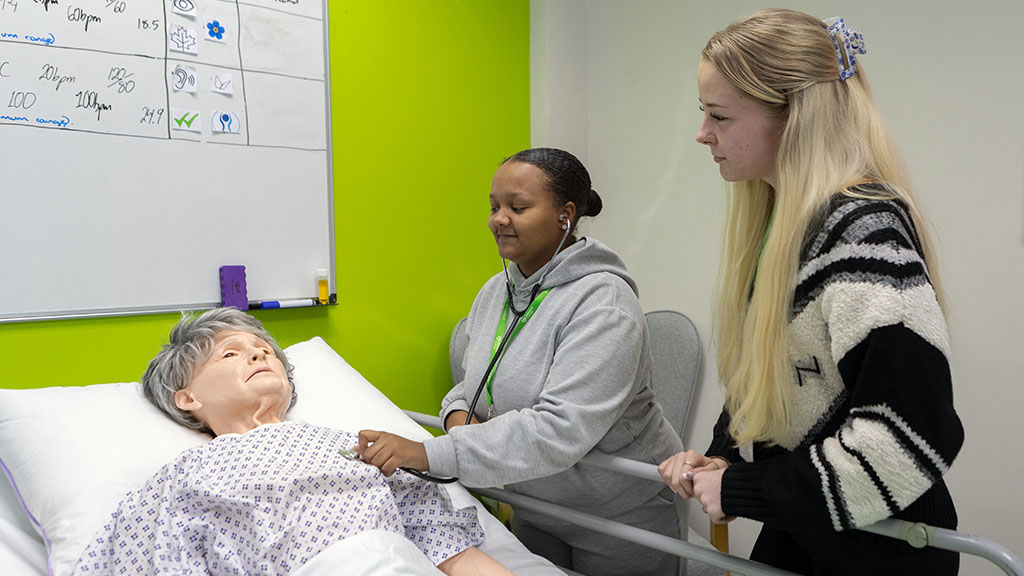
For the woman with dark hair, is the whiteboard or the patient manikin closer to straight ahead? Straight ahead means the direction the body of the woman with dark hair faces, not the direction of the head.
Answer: the patient manikin

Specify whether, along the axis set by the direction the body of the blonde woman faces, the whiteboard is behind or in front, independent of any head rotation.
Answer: in front

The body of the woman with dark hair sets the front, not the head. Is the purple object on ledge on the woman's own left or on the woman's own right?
on the woman's own right

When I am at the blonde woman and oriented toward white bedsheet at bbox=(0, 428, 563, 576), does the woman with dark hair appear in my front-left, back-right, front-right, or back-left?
front-right

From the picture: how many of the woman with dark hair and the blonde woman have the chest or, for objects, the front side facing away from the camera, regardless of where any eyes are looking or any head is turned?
0

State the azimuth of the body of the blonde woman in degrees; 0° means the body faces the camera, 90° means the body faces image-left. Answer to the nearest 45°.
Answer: approximately 90°

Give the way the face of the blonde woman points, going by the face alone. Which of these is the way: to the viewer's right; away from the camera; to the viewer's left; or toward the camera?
to the viewer's left

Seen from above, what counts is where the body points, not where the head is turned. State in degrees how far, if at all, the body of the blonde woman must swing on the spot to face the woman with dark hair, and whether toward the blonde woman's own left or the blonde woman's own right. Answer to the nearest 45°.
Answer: approximately 45° to the blonde woman's own right

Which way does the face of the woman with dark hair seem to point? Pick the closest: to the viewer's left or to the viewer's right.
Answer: to the viewer's left

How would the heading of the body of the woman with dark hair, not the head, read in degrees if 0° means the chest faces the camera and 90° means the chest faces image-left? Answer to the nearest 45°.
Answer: approximately 45°
